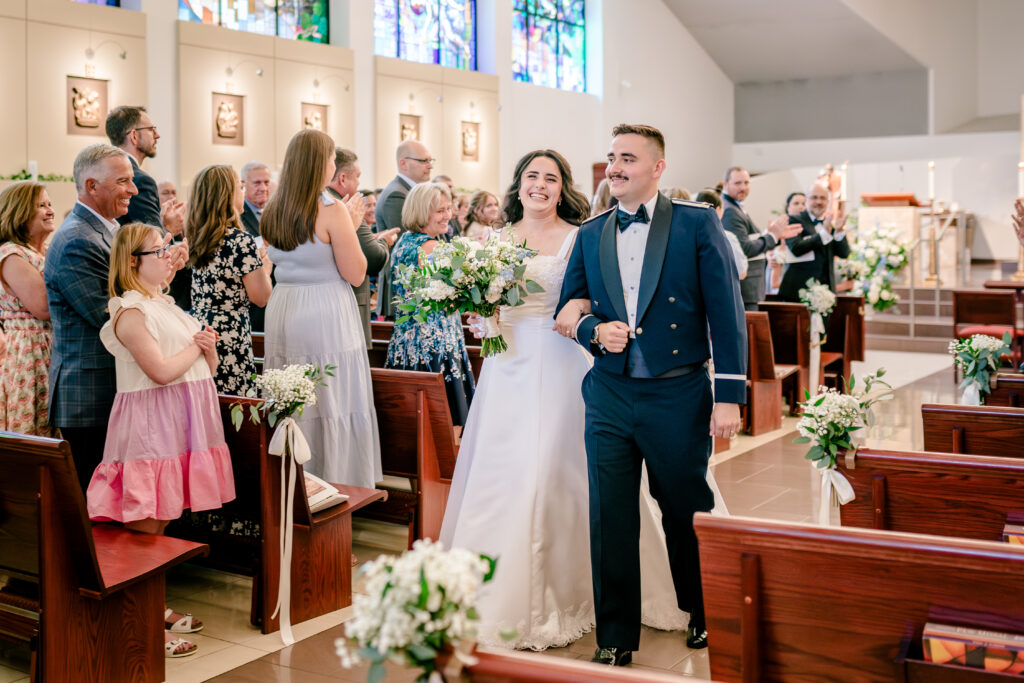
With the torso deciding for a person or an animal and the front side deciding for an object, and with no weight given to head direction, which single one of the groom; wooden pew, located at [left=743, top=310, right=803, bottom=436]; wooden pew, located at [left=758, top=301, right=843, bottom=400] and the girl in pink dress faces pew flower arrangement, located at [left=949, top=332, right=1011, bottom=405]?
the girl in pink dress

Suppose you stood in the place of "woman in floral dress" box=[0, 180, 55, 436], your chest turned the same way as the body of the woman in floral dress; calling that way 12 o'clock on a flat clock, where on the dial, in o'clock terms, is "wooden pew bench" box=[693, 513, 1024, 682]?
The wooden pew bench is roughly at 2 o'clock from the woman in floral dress.

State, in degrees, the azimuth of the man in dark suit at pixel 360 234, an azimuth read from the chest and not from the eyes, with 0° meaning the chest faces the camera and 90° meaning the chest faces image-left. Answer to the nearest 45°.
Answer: approximately 270°

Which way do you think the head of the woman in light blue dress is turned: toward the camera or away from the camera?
away from the camera

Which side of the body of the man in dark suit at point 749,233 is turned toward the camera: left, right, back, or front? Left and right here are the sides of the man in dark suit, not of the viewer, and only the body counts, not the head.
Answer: right

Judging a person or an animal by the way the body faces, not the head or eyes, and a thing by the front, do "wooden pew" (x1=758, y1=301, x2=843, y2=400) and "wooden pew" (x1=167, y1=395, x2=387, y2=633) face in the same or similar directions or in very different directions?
same or similar directions

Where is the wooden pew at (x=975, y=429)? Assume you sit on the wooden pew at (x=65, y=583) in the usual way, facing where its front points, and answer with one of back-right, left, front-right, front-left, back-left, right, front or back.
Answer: front-right

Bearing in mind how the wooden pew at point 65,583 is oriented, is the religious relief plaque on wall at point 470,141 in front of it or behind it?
in front

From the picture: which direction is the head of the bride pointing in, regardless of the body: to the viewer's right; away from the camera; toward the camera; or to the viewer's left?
toward the camera

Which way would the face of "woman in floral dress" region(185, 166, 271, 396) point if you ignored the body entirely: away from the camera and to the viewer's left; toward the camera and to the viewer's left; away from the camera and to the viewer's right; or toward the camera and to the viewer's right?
away from the camera and to the viewer's right

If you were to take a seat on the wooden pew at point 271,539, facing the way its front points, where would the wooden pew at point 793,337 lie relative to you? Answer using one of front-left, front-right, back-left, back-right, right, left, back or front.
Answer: front

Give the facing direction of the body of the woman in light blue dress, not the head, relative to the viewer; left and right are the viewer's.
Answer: facing away from the viewer and to the right of the viewer

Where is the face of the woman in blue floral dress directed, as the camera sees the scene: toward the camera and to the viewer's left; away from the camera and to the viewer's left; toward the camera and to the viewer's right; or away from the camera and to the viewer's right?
toward the camera and to the viewer's right
